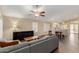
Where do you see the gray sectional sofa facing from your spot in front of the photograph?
facing away from the viewer and to the left of the viewer
